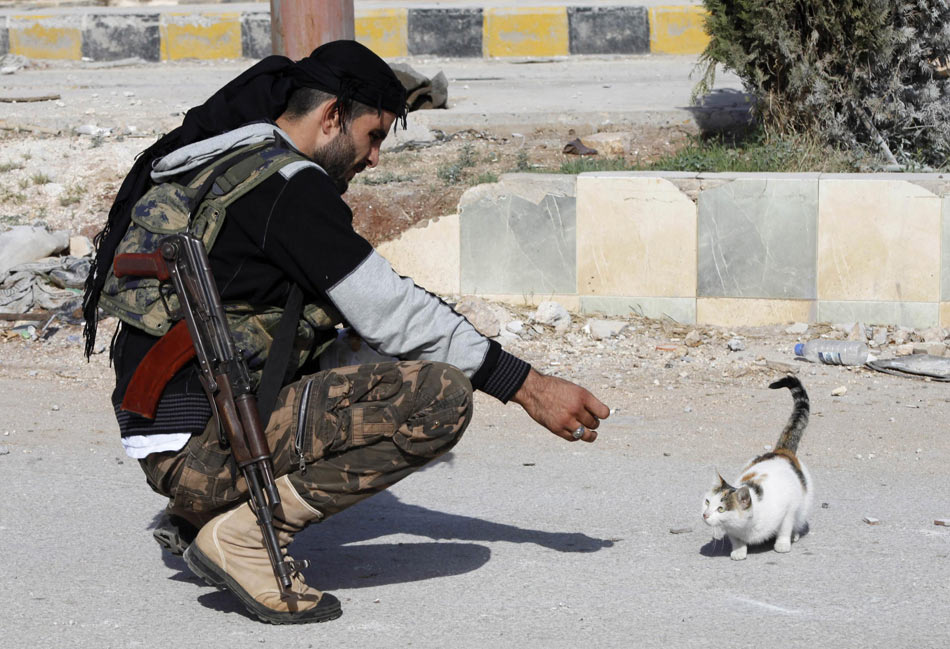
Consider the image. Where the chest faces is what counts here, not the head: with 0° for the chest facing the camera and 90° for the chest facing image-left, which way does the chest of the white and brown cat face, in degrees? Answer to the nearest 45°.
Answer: approximately 45°

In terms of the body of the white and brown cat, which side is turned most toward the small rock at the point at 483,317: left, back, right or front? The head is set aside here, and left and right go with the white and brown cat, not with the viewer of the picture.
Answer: right

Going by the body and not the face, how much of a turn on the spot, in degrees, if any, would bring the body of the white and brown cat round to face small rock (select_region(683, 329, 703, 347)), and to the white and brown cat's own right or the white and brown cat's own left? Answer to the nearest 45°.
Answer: approximately 135° to the white and brown cat's own right

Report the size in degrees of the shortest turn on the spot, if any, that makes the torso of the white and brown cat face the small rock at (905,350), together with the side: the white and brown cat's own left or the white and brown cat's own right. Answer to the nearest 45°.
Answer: approximately 135° to the white and brown cat's own right

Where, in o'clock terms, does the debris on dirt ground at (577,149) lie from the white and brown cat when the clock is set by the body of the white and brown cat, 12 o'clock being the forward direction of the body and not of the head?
The debris on dirt ground is roughly at 4 o'clock from the white and brown cat.

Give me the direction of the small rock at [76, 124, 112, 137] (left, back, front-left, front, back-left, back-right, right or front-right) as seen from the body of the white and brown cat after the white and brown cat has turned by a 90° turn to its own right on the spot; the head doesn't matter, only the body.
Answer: front

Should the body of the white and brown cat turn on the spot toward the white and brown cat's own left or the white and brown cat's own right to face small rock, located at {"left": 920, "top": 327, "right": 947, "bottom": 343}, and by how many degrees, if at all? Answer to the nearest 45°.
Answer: approximately 135° to the white and brown cat's own right

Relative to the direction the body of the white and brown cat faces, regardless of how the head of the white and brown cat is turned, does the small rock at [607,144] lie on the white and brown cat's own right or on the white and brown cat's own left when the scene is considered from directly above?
on the white and brown cat's own right

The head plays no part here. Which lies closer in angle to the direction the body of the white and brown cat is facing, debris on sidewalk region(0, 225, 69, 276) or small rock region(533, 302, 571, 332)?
the debris on sidewalk

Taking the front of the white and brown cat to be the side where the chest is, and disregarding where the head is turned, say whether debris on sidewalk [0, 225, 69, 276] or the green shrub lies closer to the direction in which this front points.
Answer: the debris on sidewalk

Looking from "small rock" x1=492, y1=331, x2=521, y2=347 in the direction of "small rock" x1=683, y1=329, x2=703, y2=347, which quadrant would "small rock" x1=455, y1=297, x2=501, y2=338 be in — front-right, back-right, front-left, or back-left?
back-left

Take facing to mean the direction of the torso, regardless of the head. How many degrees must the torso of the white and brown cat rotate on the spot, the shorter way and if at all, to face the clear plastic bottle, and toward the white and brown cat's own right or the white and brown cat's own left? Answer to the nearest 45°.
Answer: approximately 135° to the white and brown cat's own right

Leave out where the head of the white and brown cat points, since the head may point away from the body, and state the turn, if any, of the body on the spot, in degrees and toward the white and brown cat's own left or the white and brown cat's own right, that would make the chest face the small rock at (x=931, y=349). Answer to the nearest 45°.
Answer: approximately 135° to the white and brown cat's own right
